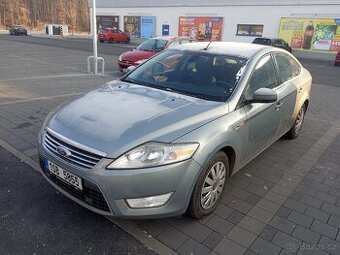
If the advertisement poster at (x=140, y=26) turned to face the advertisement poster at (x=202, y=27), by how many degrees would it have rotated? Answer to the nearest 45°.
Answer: approximately 45° to its left

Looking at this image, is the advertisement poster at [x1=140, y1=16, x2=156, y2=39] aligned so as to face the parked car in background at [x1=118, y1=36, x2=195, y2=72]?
yes

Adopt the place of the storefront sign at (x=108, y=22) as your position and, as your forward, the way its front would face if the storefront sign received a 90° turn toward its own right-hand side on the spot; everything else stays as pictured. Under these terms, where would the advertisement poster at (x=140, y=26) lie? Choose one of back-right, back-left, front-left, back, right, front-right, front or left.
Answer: back-left

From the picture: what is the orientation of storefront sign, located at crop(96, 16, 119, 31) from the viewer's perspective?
toward the camera

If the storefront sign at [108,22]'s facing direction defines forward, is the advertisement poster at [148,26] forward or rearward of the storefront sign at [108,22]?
forward

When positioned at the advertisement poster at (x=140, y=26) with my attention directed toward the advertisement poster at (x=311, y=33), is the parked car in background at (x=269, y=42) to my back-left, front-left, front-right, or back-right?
front-right

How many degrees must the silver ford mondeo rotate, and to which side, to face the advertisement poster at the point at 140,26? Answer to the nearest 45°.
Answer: approximately 135° to its right

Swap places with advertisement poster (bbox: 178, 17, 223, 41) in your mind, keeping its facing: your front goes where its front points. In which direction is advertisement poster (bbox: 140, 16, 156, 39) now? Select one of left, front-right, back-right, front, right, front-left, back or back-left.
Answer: back-right

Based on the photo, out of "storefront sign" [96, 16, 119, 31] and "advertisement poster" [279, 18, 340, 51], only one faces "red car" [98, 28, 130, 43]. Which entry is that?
the storefront sign

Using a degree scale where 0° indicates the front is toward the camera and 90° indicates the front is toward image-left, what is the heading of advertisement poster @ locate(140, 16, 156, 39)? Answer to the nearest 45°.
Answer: approximately 0°

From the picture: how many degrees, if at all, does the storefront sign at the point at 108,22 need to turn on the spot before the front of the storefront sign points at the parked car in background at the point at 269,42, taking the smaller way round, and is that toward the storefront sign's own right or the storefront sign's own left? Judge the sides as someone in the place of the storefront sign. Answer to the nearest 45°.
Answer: approximately 45° to the storefront sign's own left

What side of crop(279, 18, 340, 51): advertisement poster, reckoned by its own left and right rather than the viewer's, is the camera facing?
front

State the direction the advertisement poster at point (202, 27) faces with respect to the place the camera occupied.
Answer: facing the viewer

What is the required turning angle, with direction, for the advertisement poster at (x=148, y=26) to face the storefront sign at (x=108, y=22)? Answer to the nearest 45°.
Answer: approximately 135° to its right

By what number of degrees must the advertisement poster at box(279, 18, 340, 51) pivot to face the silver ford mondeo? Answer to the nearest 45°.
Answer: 0° — it already faces it

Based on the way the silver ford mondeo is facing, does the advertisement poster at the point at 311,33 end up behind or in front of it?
behind

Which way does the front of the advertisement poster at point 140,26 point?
toward the camera
